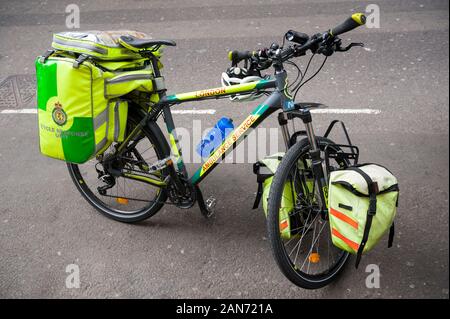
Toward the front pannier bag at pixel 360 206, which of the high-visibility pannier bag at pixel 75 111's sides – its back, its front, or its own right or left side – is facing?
left

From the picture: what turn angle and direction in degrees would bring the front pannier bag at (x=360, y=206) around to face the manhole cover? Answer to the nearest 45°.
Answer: approximately 180°

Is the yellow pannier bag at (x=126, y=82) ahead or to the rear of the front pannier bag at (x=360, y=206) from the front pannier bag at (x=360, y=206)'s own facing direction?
to the rear

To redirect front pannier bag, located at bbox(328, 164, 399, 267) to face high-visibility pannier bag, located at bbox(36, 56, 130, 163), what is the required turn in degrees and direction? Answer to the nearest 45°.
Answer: approximately 135° to its right

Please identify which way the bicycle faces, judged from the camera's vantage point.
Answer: facing the viewer and to the right of the viewer

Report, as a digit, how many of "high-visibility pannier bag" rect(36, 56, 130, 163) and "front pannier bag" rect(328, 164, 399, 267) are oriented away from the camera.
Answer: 0
